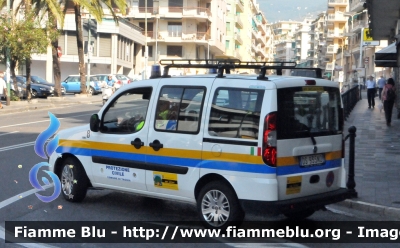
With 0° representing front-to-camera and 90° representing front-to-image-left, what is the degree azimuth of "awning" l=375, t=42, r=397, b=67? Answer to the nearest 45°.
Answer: approximately 90°

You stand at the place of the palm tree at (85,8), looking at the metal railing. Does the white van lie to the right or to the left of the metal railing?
right

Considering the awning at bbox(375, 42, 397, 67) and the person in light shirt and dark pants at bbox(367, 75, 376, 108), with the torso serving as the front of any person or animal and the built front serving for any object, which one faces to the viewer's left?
the awning

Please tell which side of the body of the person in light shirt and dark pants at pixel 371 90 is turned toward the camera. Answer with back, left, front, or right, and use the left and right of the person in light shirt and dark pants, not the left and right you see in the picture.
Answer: front

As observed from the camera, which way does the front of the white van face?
facing away from the viewer and to the left of the viewer

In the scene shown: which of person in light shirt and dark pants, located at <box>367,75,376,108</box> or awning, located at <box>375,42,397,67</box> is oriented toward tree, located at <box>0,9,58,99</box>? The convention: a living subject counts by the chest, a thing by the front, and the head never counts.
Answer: the awning

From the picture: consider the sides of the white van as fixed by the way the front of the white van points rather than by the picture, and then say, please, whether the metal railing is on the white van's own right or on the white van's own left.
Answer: on the white van's own right

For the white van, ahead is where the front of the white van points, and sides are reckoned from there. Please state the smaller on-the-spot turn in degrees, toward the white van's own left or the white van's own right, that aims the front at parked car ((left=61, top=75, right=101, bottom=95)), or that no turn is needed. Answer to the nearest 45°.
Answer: approximately 45° to the white van's own right

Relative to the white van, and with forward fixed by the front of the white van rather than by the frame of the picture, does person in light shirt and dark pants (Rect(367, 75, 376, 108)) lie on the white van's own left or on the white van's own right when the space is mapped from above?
on the white van's own right
